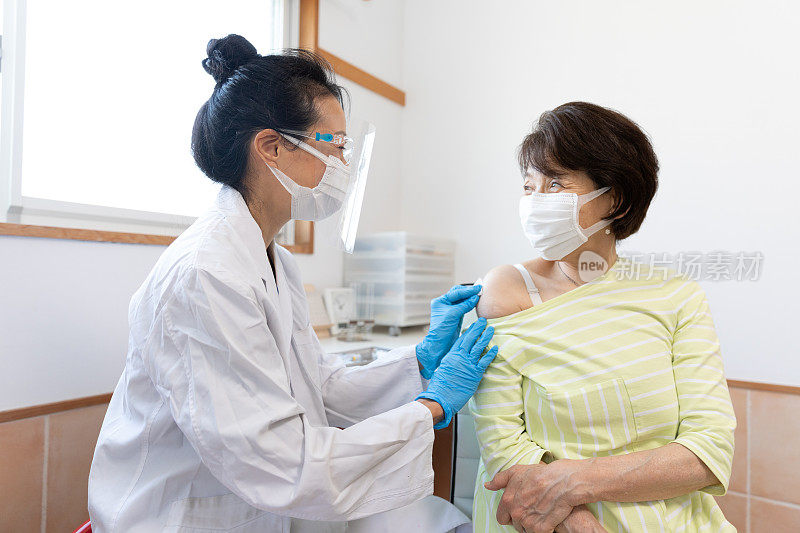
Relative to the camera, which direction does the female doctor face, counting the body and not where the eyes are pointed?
to the viewer's right

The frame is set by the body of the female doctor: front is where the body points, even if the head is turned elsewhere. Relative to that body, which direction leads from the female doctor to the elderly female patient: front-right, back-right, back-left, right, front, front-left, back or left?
front

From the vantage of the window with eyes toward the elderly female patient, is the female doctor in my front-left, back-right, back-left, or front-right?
front-right

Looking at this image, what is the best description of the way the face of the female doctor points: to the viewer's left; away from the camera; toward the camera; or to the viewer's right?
to the viewer's right

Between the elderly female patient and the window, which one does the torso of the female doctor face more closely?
the elderly female patient

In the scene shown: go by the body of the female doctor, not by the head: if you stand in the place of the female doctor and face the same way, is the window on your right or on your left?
on your left

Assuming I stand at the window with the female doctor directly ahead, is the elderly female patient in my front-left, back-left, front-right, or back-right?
front-left

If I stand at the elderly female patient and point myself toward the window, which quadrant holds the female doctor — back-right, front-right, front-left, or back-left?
front-left
